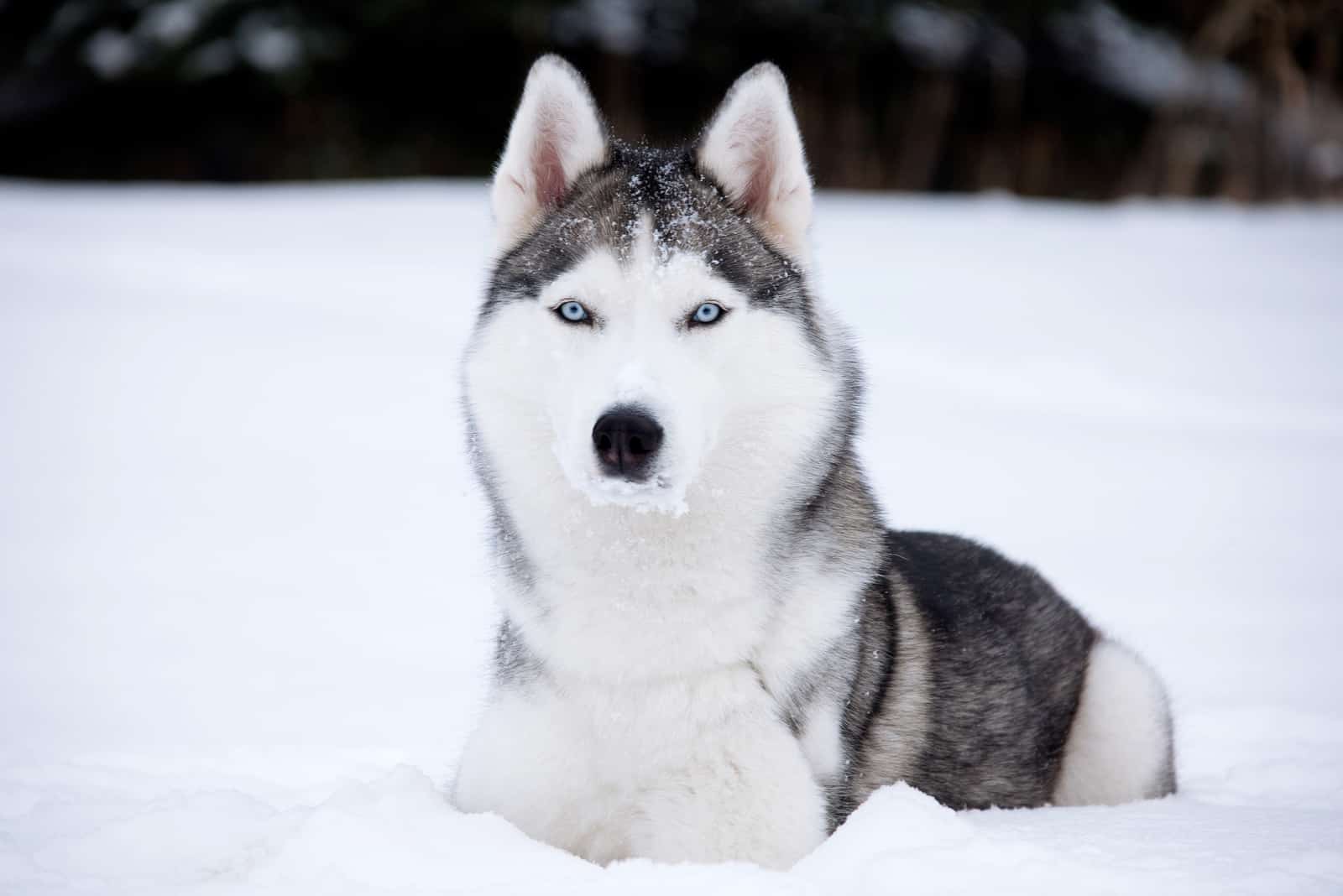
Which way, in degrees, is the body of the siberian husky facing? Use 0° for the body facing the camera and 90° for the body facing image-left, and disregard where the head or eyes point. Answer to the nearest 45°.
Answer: approximately 45°
